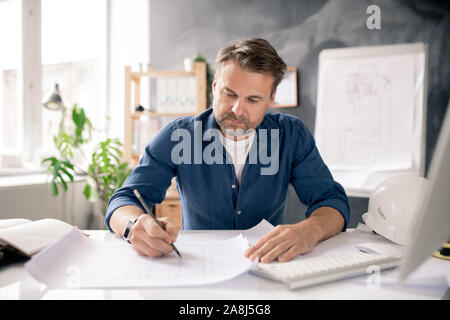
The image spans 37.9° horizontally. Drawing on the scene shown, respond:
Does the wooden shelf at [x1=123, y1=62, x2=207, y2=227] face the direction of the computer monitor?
yes

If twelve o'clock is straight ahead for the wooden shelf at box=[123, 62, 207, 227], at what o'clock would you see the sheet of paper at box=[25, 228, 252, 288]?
The sheet of paper is roughly at 12 o'clock from the wooden shelf.

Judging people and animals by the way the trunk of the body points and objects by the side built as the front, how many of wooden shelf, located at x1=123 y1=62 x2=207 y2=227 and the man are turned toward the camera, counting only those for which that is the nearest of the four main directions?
2

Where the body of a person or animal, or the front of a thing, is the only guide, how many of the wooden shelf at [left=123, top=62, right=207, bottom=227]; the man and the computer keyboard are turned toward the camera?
2

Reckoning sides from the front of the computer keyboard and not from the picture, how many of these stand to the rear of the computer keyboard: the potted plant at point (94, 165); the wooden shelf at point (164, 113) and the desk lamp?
0

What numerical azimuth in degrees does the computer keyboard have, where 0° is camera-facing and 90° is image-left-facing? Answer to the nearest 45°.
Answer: approximately 135°

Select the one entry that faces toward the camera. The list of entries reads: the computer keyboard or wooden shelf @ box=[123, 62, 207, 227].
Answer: the wooden shelf

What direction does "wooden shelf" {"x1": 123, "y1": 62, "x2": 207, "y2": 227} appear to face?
toward the camera

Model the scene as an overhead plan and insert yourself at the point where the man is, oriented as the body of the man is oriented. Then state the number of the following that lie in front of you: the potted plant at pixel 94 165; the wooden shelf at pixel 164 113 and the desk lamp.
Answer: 0

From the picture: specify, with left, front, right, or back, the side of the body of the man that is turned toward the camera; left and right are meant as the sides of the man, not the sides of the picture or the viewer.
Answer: front

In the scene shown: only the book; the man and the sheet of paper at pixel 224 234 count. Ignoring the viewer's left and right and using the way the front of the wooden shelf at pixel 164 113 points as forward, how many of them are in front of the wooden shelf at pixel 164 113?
3

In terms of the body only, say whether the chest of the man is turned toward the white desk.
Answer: yes

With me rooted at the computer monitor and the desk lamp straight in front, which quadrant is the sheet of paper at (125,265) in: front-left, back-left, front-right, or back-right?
front-left
